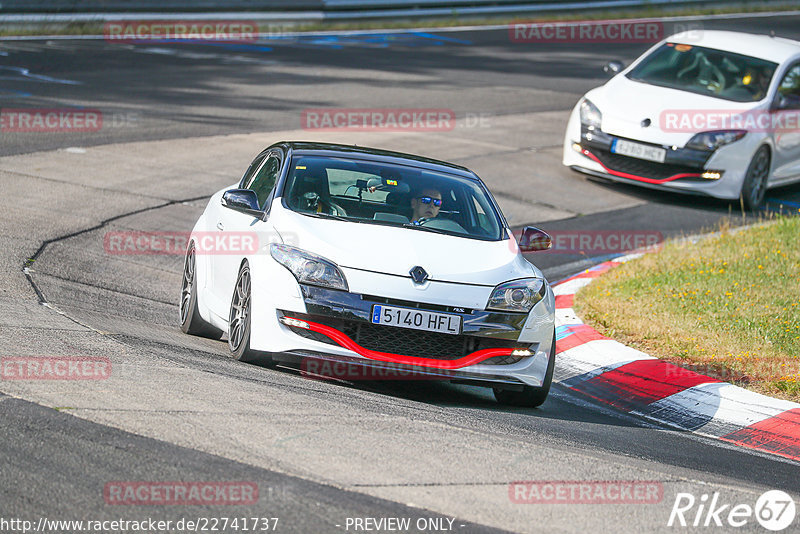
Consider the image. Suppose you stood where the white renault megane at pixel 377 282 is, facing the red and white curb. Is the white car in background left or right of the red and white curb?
left

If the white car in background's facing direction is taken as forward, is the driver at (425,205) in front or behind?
in front

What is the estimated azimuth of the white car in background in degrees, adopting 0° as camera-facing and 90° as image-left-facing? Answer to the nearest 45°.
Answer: approximately 45°

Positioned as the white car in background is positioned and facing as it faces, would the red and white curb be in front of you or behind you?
in front

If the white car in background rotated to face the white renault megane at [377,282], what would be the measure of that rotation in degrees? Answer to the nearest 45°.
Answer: approximately 45° to its left
